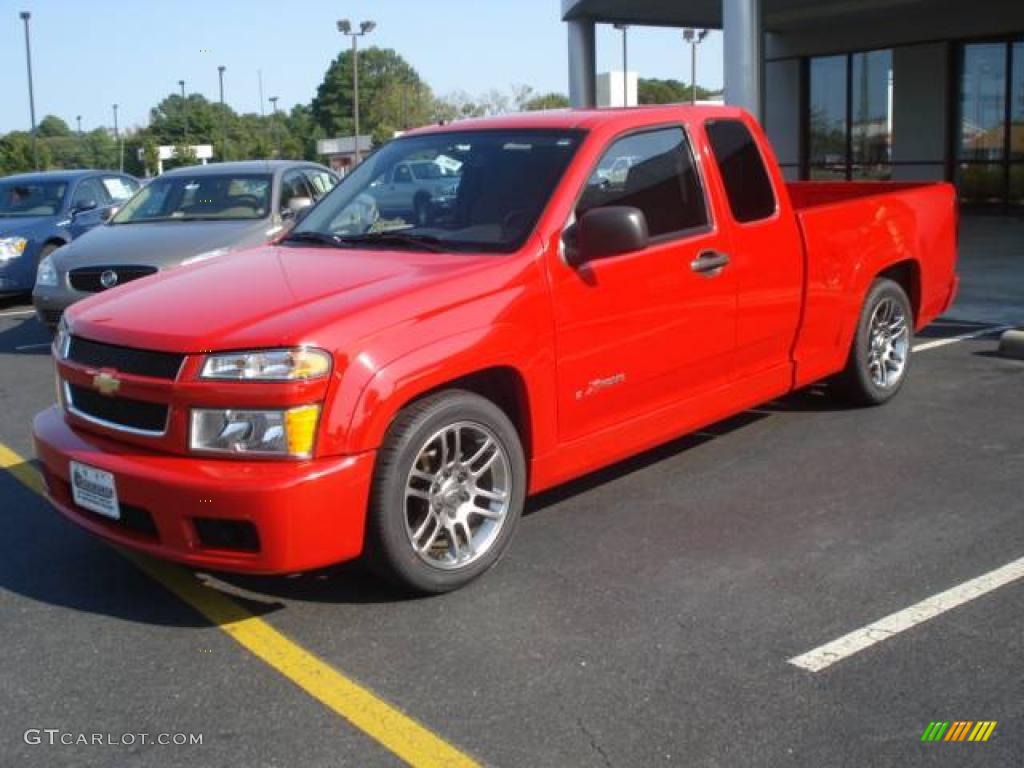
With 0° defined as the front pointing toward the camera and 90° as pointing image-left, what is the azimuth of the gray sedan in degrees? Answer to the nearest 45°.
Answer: approximately 45°

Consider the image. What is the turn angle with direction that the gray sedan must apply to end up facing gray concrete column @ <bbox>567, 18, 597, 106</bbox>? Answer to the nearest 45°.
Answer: approximately 180°

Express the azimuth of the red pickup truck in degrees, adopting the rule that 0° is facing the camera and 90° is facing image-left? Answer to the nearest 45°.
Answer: approximately 45°

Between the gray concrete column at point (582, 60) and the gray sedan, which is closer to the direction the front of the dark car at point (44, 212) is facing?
the gray sedan

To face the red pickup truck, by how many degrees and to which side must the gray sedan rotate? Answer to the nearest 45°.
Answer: approximately 45° to its left

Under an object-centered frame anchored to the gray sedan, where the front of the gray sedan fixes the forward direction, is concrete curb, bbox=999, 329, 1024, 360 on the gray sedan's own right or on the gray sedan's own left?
on the gray sedan's own left

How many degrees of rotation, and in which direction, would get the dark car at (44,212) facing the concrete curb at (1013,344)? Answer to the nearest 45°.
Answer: approximately 90° to its left

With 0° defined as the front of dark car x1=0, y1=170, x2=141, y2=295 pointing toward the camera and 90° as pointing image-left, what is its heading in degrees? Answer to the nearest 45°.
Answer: approximately 45°

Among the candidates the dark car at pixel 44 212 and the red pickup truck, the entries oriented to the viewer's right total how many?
0

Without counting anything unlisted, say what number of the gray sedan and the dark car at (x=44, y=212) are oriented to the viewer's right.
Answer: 0

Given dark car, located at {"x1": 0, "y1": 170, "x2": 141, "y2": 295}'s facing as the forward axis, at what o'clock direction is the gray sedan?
The gray sedan is roughly at 10 o'clock from the dark car.
